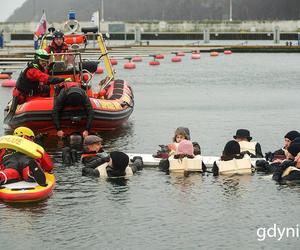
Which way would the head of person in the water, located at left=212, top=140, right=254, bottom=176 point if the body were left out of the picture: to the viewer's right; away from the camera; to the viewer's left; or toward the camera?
away from the camera

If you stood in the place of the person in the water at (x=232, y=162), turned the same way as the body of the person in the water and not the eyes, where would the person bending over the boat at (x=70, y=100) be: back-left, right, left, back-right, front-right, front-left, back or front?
front-left

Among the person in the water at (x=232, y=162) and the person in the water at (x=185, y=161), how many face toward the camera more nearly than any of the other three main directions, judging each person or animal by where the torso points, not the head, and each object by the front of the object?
0

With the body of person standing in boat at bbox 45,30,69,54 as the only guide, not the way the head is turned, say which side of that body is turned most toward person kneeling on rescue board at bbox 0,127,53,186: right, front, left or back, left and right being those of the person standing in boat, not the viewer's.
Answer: front

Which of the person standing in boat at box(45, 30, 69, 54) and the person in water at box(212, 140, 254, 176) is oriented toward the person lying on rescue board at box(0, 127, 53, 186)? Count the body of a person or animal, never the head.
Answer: the person standing in boat

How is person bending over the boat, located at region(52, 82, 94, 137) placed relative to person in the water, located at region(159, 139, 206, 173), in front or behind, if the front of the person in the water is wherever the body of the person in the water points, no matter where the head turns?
in front

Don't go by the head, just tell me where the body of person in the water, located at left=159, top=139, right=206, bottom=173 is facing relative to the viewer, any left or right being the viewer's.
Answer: facing away from the viewer

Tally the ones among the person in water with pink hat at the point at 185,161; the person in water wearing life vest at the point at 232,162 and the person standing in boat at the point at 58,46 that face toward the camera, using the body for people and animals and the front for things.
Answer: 1

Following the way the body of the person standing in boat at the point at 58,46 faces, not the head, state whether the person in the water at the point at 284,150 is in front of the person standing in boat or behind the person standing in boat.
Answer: in front

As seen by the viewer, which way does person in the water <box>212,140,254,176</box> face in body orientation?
away from the camera

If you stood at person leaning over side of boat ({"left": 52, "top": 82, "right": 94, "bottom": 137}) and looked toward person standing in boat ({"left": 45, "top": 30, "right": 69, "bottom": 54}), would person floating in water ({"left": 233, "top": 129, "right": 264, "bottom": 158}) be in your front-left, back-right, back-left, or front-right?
back-right
